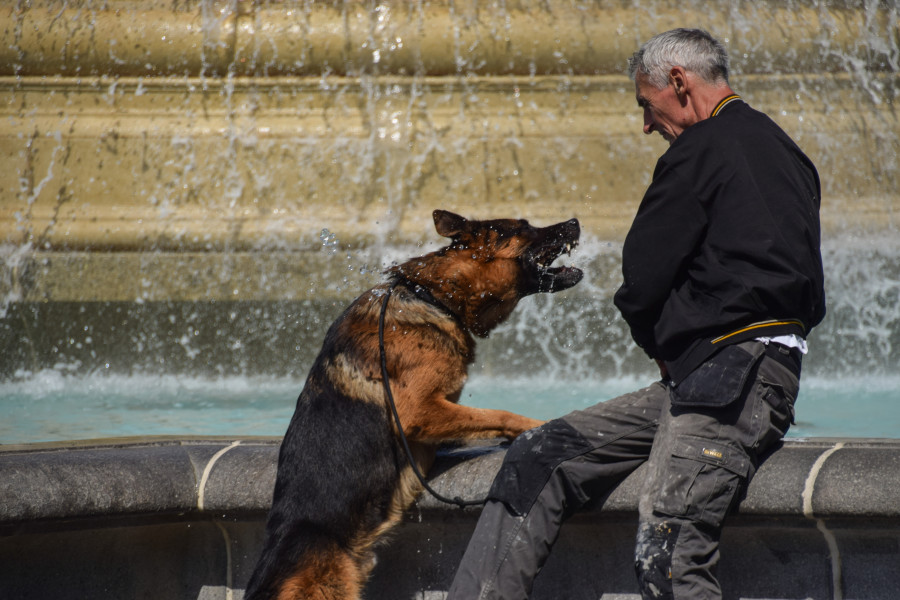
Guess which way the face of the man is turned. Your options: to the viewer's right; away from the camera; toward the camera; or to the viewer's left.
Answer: to the viewer's left

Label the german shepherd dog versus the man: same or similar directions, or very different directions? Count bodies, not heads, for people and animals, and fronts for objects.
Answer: very different directions

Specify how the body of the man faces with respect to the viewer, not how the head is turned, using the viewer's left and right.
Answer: facing to the left of the viewer

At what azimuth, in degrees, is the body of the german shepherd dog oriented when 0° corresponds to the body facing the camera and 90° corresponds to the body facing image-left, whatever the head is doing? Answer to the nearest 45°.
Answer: approximately 270°

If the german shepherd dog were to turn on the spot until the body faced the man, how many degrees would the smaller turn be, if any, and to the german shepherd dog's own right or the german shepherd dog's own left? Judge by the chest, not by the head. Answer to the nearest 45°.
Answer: approximately 45° to the german shepherd dog's own right

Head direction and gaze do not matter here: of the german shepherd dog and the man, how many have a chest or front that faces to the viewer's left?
1

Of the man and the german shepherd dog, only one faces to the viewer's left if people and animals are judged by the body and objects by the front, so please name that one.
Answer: the man
